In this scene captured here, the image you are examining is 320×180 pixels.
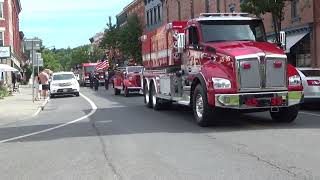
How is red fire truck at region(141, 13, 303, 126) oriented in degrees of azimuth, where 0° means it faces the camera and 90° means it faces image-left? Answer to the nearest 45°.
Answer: approximately 315°

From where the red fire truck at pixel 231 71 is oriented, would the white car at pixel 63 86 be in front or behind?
behind

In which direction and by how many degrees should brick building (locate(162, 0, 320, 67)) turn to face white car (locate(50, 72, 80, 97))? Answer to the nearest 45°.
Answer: approximately 45° to its right

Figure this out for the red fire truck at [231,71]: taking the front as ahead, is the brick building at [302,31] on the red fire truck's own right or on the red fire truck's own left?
on the red fire truck's own left
